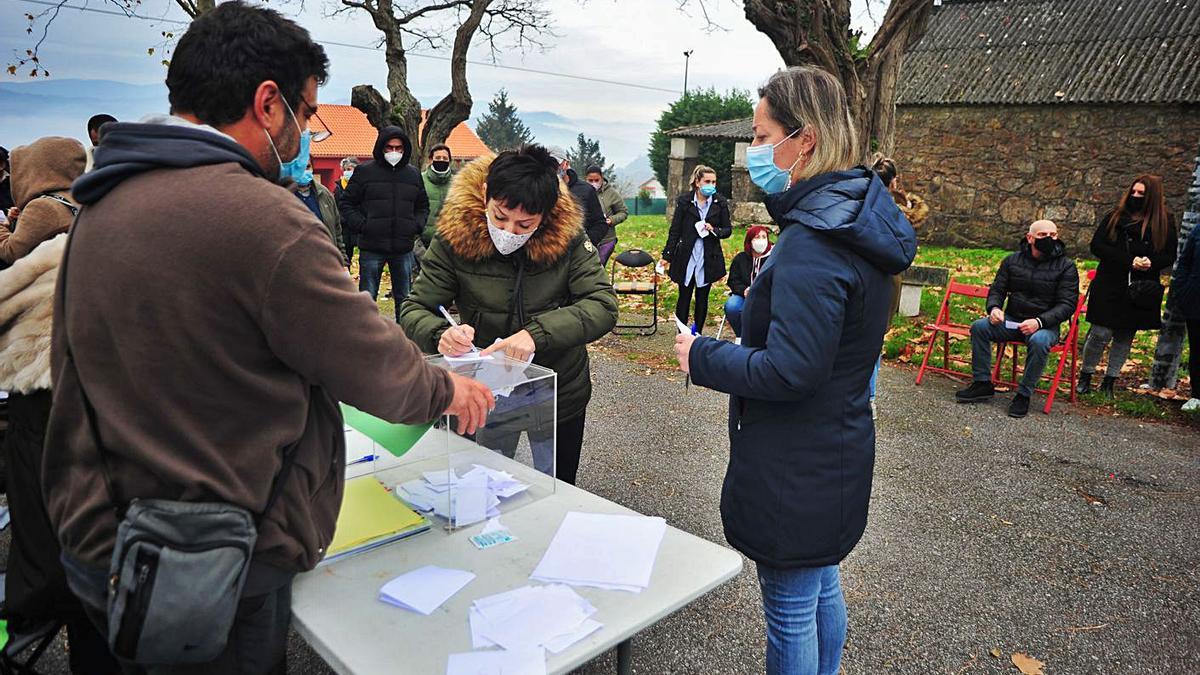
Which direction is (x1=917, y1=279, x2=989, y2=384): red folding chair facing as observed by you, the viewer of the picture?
facing the viewer and to the left of the viewer

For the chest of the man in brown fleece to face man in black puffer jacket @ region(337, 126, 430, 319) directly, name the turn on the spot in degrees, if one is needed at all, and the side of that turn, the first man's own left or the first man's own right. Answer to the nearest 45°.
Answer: approximately 45° to the first man's own left

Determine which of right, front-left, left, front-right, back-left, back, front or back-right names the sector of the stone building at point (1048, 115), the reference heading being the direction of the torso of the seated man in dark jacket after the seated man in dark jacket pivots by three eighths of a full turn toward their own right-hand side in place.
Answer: front

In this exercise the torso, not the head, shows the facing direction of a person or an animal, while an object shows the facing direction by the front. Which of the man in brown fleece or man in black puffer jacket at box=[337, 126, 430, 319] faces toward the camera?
the man in black puffer jacket

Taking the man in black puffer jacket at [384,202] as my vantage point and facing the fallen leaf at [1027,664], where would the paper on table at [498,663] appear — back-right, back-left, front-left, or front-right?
front-right

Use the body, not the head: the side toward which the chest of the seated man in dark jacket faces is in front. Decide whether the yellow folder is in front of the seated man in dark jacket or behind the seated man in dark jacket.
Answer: in front

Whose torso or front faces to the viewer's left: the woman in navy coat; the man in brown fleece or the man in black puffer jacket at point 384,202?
the woman in navy coat

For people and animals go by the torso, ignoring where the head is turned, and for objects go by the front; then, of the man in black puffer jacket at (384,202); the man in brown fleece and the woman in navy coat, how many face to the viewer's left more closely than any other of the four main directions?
1

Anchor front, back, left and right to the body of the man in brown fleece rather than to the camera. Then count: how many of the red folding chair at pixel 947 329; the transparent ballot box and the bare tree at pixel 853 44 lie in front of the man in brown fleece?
3

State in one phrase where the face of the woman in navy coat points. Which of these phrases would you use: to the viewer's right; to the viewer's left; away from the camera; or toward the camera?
to the viewer's left

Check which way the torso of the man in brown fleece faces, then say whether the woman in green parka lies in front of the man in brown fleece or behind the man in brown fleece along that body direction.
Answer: in front

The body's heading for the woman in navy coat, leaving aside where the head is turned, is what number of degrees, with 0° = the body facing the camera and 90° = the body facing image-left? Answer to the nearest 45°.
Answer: approximately 90°

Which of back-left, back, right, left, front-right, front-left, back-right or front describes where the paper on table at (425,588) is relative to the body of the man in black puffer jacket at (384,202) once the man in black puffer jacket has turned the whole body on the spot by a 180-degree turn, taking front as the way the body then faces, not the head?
back

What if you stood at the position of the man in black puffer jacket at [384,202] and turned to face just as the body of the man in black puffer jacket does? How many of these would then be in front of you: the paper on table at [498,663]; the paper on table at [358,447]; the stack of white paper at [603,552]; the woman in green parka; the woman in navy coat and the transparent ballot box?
6

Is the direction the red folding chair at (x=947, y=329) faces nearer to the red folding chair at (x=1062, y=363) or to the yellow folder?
the yellow folder

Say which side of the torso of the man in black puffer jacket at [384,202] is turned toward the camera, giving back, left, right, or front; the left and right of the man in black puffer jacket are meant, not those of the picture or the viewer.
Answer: front

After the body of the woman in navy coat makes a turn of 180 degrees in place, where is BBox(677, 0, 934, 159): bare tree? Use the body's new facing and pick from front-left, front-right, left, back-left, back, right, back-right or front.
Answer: left

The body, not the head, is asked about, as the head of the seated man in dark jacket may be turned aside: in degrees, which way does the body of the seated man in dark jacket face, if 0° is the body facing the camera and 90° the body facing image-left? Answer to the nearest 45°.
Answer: approximately 45°

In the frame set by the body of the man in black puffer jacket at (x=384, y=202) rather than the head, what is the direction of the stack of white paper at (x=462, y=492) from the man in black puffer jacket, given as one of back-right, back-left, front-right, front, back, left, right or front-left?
front

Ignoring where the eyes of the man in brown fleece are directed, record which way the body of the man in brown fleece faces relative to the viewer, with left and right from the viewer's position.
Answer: facing away from the viewer and to the right of the viewer
